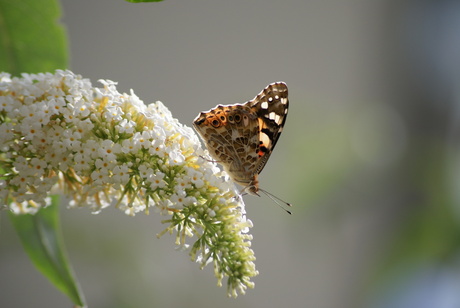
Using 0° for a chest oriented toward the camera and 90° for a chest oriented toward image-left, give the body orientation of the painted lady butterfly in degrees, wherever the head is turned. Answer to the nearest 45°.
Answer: approximately 270°

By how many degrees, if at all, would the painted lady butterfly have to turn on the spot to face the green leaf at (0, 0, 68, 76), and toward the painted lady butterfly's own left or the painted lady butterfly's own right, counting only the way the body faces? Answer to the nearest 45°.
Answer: approximately 180°
